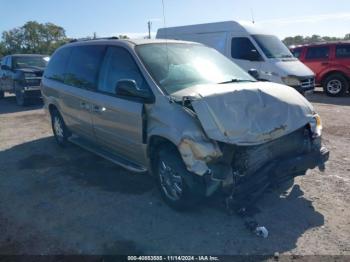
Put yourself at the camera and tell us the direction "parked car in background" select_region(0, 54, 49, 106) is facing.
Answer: facing the viewer and to the right of the viewer

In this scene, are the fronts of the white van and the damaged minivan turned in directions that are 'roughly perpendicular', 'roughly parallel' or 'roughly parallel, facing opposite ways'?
roughly parallel

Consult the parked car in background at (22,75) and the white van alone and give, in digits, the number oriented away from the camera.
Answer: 0

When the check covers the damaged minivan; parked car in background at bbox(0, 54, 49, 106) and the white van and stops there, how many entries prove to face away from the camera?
0

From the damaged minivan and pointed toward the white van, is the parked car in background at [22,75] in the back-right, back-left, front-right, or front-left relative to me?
front-left

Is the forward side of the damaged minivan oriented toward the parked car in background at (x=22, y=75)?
no

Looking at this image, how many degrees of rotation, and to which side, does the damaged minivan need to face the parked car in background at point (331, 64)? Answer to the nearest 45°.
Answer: approximately 90° to its left

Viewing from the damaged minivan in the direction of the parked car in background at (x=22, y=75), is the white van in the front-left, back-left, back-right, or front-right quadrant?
front-right

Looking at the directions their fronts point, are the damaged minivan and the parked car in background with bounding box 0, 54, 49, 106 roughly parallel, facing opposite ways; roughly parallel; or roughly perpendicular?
roughly parallel

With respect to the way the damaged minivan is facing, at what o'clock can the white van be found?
The white van is roughly at 8 o'clock from the damaged minivan.

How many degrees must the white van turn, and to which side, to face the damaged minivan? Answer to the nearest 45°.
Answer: approximately 45° to its right

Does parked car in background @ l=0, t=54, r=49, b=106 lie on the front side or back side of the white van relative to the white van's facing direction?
on the back side
